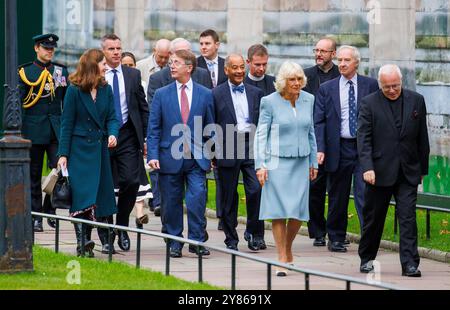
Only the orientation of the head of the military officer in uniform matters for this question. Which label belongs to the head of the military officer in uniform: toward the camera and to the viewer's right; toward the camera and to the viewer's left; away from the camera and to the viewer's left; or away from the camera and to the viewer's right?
toward the camera and to the viewer's right

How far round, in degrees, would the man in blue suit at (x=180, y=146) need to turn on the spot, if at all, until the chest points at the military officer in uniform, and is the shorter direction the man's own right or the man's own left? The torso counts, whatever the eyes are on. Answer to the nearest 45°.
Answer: approximately 135° to the man's own right

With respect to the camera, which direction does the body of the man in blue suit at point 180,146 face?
toward the camera

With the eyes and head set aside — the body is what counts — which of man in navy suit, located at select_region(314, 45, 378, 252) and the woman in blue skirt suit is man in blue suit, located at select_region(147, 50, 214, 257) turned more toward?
the woman in blue skirt suit

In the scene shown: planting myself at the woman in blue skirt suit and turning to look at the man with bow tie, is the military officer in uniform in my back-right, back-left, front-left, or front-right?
front-left

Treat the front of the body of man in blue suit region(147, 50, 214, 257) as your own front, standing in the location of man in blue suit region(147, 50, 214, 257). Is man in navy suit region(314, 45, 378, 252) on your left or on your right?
on your left

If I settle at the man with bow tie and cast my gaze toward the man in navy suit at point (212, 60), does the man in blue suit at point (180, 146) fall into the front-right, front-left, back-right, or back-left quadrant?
back-left

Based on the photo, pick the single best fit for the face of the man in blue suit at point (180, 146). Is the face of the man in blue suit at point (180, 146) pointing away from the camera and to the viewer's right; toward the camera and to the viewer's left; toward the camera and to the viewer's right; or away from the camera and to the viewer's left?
toward the camera and to the viewer's left

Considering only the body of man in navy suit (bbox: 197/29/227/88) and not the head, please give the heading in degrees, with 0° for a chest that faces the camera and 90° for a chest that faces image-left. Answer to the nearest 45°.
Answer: approximately 0°

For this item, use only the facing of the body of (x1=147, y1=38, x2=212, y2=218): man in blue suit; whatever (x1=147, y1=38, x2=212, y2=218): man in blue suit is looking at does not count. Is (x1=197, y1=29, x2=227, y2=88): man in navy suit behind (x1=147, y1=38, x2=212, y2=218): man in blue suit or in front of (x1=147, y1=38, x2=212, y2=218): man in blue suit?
behind

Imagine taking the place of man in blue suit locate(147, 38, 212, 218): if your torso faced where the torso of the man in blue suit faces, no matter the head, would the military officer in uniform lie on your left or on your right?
on your right
